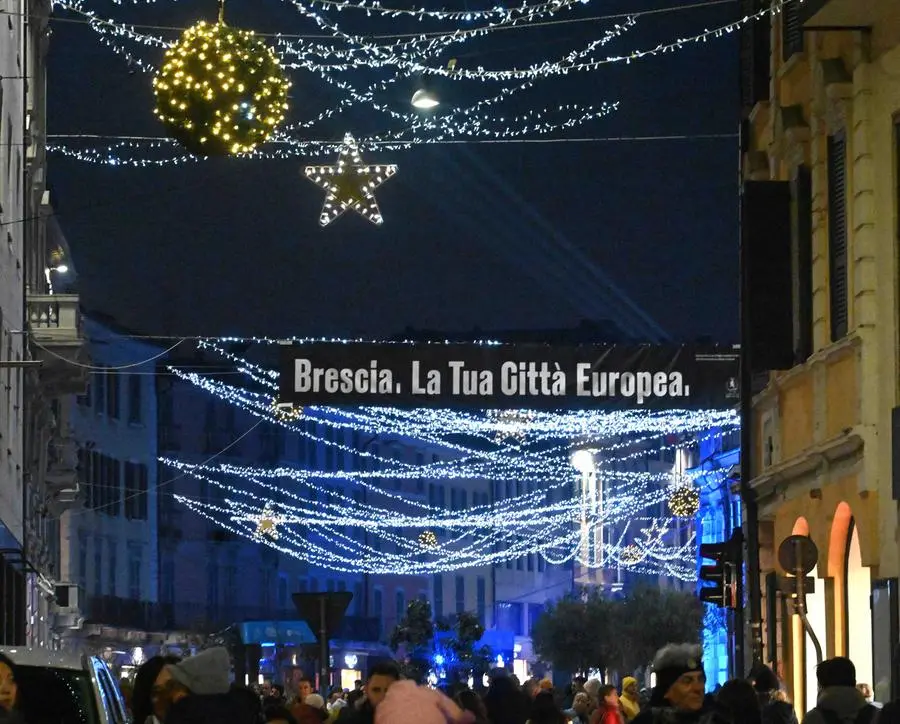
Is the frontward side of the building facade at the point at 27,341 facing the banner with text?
no

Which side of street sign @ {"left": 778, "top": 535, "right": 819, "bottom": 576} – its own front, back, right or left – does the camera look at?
back

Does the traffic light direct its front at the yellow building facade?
no

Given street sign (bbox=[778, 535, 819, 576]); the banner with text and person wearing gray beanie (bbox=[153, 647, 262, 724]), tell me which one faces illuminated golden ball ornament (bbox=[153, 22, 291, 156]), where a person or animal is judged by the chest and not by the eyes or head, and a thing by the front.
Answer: the banner with text

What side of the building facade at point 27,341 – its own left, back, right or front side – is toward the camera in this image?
right

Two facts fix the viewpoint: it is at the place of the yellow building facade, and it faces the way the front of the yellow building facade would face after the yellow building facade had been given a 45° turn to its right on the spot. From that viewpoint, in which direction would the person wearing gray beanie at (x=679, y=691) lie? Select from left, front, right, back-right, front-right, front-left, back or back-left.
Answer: back-left

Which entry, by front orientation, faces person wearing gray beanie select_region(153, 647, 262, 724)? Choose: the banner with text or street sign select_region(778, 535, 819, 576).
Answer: the banner with text

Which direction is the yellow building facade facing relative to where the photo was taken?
to the viewer's left

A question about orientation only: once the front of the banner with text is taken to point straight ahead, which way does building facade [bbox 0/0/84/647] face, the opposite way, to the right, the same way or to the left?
to the left

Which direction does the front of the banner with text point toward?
toward the camera

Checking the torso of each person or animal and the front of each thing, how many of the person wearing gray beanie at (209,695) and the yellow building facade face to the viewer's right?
0
